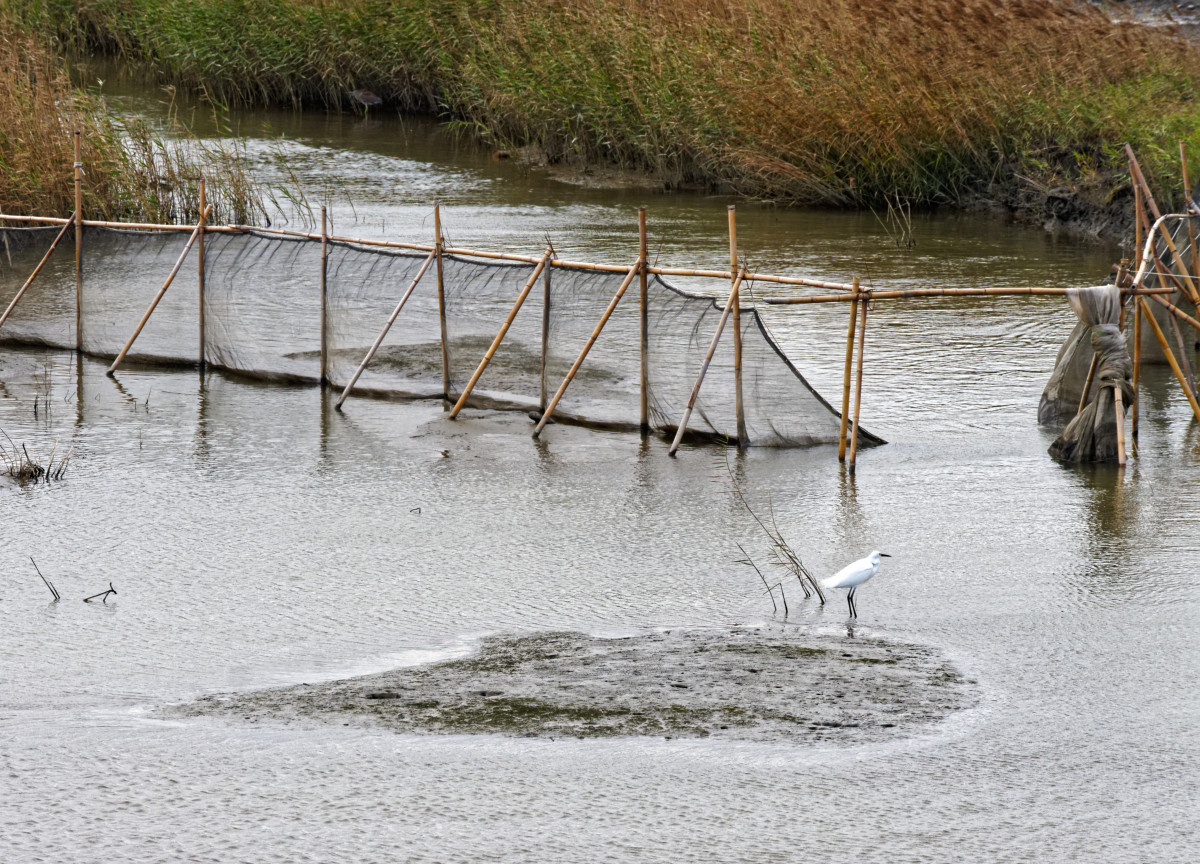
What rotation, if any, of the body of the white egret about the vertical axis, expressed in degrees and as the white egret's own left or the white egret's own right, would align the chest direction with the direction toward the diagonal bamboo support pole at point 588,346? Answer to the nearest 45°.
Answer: approximately 135° to the white egret's own left

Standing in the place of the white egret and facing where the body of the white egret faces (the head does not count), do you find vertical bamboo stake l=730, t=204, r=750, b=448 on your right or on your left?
on your left

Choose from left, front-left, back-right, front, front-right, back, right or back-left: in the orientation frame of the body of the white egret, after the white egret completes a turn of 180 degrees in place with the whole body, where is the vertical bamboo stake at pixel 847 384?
right

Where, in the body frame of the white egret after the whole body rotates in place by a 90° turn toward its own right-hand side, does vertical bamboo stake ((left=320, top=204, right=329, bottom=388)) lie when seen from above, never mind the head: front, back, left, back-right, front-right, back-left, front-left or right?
back-right

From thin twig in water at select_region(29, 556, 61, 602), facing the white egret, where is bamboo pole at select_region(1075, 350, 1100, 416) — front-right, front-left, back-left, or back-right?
front-left

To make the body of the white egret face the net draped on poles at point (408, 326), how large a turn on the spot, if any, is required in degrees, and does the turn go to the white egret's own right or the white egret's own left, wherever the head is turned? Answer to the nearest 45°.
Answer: approximately 135° to the white egret's own left

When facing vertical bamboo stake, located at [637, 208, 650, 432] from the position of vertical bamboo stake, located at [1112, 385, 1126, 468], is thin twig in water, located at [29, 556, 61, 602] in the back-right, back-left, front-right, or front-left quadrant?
front-left

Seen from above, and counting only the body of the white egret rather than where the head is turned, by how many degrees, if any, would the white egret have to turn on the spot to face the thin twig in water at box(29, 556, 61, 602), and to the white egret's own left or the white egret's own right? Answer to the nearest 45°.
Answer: approximately 180°

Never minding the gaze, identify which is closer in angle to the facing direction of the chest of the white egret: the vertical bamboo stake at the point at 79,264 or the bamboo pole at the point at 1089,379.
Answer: the bamboo pole

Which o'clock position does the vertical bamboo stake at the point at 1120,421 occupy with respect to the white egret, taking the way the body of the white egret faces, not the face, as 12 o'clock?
The vertical bamboo stake is roughly at 10 o'clock from the white egret.

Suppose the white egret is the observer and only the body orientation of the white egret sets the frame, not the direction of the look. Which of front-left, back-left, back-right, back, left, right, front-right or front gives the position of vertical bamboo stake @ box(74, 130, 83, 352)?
back-left

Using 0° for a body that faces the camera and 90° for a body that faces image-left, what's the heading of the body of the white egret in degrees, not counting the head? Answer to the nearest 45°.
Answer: approximately 270°
